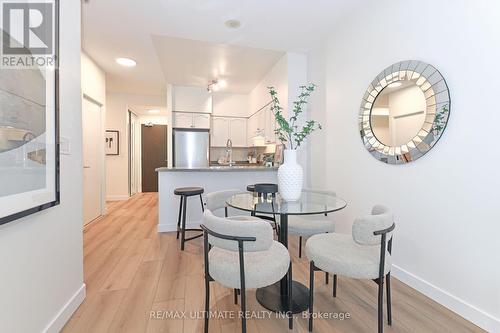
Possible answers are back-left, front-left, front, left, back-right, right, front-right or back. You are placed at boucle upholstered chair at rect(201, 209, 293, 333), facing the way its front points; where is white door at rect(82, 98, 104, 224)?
left

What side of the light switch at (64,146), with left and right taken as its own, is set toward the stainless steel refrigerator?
left

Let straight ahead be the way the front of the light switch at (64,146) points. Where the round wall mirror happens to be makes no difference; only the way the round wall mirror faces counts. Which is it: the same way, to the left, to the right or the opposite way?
the opposite way

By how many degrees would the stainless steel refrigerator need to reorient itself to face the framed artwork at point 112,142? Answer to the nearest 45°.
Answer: approximately 135° to its right

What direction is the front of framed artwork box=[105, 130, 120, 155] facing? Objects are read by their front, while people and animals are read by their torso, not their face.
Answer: toward the camera

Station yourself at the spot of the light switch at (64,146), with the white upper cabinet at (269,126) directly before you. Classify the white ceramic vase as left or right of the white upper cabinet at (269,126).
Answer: right

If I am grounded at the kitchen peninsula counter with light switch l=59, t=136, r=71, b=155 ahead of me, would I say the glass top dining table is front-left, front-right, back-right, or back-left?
front-left

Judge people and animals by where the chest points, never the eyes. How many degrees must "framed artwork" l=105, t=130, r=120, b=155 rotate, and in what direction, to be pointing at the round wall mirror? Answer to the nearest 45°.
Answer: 0° — it already faces it

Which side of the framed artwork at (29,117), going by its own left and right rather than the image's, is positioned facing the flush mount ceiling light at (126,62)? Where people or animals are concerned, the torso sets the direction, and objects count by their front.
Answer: left

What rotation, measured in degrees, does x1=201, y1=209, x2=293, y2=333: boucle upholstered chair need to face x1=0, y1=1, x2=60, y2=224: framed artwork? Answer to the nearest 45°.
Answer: approximately 135° to its left

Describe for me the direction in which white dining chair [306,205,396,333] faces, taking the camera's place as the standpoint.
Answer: facing away from the viewer and to the left of the viewer

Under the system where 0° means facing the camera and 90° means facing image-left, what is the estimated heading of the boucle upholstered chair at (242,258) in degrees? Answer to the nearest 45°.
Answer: approximately 225°

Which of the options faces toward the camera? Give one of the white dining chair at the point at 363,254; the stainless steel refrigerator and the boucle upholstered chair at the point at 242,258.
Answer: the stainless steel refrigerator

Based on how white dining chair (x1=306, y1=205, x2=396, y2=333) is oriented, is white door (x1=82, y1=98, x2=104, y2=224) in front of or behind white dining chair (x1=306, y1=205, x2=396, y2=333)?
in front

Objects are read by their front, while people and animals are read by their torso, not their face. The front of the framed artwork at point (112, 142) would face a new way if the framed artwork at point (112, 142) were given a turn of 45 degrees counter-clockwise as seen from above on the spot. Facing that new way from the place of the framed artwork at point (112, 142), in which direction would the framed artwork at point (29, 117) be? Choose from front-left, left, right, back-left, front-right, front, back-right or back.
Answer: front-right

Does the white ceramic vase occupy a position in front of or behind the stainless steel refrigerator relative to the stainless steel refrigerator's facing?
in front

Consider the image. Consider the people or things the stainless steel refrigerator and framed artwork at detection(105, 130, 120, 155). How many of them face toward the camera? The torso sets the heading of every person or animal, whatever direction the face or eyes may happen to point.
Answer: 2

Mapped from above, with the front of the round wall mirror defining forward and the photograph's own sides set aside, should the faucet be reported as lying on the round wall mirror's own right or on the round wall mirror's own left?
on the round wall mirror's own right

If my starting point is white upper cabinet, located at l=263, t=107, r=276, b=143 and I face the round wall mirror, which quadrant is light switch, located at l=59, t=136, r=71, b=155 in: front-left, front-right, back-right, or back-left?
front-right

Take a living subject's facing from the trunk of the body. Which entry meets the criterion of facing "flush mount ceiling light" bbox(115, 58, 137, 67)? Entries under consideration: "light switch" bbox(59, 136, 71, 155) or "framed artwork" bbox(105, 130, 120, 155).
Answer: the framed artwork

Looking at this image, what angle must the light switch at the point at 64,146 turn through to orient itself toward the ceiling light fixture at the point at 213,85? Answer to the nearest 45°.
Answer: approximately 90° to its left

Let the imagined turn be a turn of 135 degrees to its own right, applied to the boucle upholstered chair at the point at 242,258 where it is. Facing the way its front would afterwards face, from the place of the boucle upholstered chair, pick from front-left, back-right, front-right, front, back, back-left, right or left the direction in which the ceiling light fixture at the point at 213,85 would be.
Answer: back

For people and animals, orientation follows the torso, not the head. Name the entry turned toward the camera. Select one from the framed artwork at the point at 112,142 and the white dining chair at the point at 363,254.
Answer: the framed artwork

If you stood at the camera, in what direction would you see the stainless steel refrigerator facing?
facing the viewer
